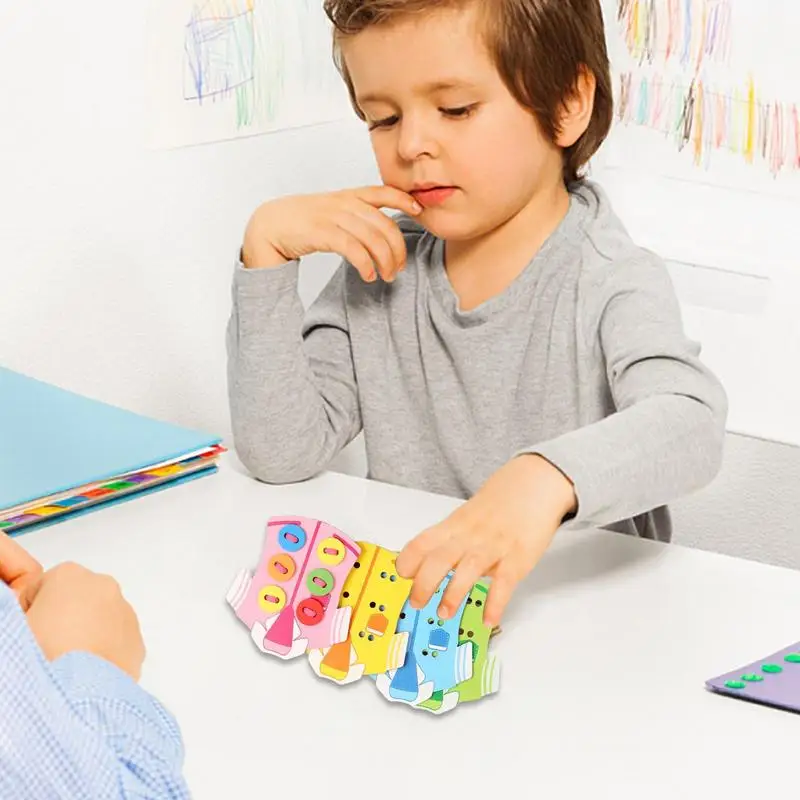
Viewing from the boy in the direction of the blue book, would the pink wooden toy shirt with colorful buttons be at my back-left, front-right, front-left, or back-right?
front-left

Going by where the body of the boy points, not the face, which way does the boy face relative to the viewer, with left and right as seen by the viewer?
facing the viewer and to the left of the viewer

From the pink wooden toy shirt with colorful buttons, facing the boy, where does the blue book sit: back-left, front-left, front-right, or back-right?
front-left

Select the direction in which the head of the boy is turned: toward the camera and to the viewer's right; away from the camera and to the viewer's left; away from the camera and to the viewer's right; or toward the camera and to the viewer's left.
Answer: toward the camera and to the viewer's left

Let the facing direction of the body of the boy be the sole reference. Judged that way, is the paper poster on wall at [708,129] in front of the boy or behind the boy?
behind
